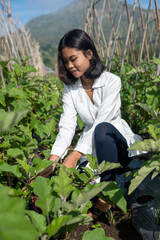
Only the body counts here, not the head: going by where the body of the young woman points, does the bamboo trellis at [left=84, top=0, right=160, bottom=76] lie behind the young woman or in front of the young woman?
behind

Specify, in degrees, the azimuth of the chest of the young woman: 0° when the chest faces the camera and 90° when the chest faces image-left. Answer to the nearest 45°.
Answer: approximately 45°
